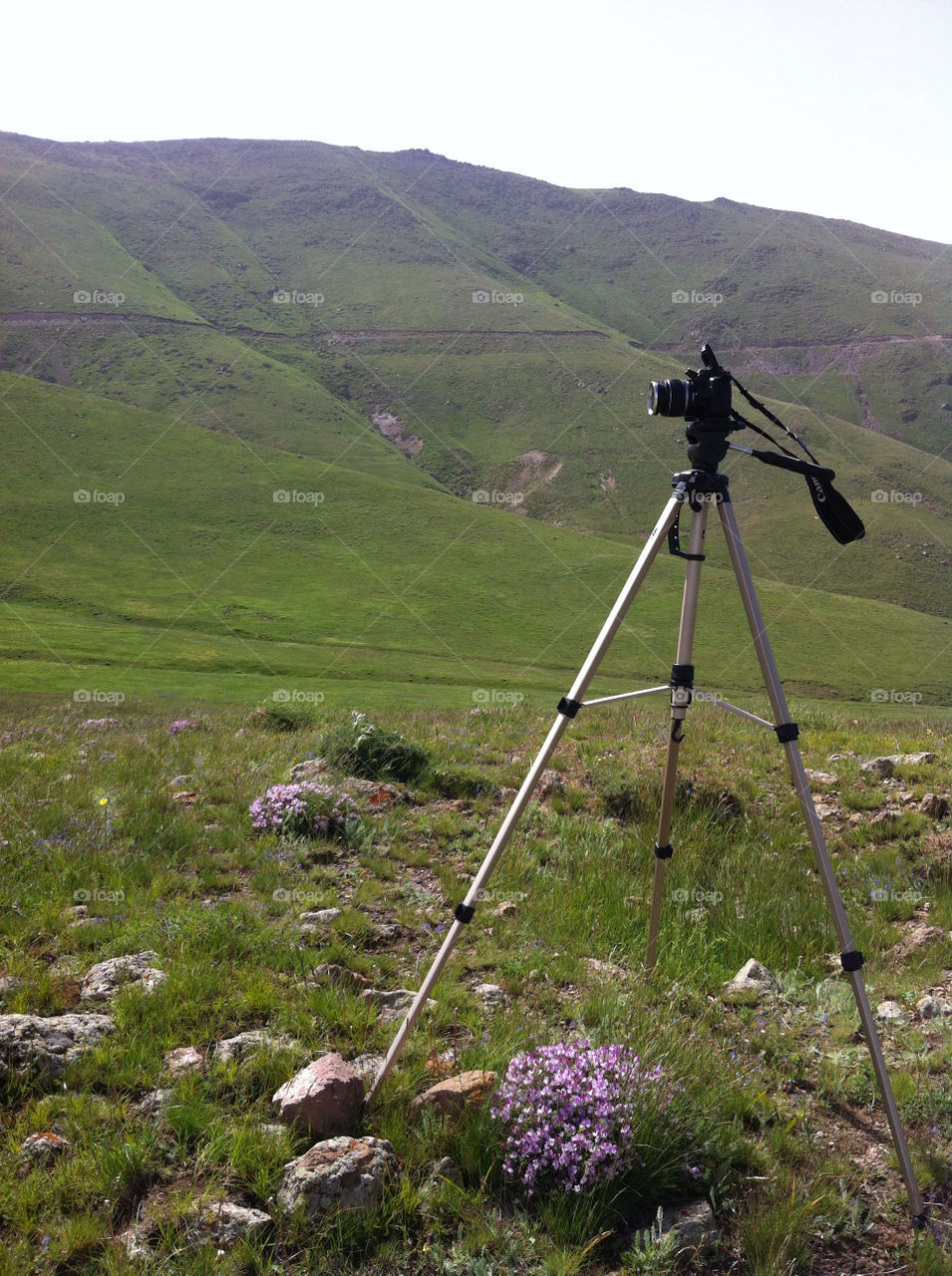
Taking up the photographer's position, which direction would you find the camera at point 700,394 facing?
facing to the left of the viewer

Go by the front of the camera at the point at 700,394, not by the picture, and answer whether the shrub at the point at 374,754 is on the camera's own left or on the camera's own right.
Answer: on the camera's own right

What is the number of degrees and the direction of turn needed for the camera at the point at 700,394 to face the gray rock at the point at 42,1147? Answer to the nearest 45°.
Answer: approximately 45° to its left

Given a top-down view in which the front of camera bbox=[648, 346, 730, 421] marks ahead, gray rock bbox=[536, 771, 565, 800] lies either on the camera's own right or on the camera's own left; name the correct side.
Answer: on the camera's own right

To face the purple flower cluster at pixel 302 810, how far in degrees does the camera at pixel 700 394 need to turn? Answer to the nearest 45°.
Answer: approximately 45° to its right

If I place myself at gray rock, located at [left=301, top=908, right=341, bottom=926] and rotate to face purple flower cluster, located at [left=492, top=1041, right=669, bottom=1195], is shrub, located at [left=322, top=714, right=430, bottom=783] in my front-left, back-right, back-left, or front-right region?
back-left
